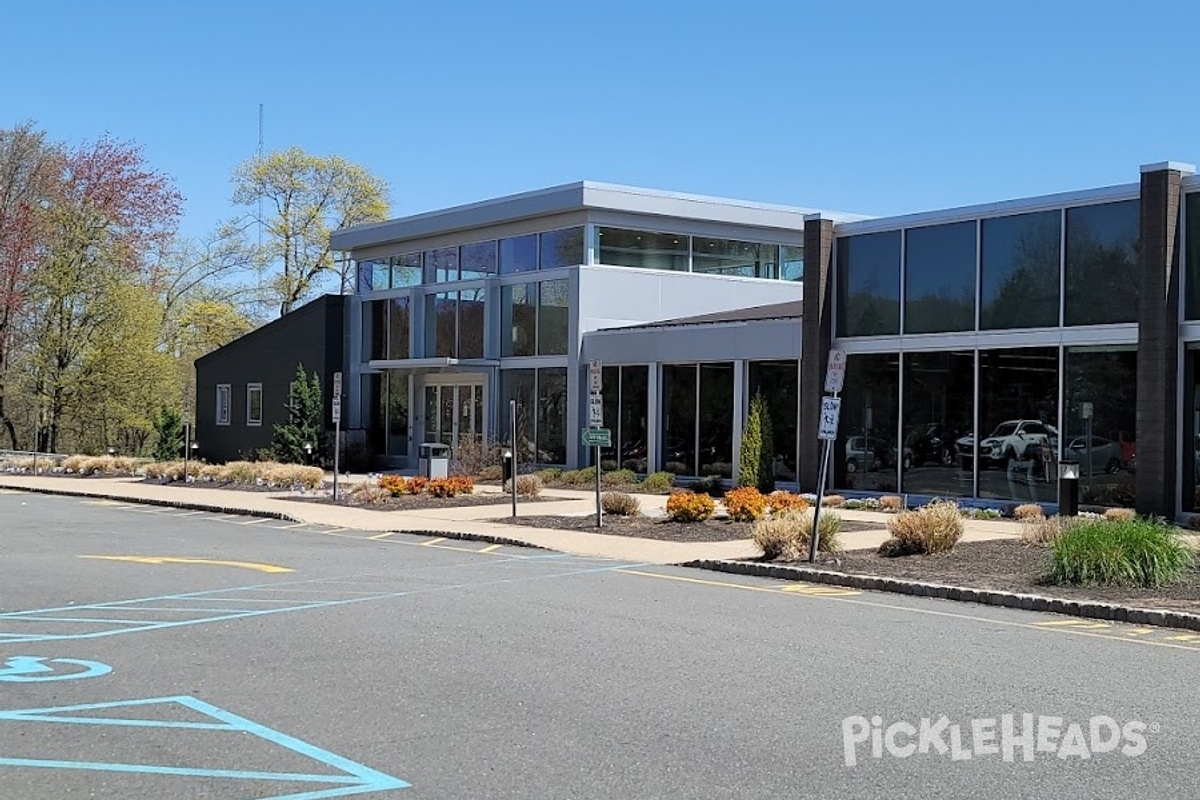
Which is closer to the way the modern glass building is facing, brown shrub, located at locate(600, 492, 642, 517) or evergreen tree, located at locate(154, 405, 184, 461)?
the brown shrub

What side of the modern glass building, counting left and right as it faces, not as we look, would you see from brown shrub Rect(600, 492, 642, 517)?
front

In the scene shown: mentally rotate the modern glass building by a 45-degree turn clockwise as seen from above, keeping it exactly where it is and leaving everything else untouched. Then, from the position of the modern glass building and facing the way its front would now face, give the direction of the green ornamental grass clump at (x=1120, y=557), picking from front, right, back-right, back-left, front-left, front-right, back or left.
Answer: left

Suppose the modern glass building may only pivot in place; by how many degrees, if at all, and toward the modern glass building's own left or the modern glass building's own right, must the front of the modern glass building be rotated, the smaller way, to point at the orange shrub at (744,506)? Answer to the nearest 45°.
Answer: approximately 45° to the modern glass building's own left

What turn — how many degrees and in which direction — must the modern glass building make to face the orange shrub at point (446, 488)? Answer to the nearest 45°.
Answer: approximately 45° to its right

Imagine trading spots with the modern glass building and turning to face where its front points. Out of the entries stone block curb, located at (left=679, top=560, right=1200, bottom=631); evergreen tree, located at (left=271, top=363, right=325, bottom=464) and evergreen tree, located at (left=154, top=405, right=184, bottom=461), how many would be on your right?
2

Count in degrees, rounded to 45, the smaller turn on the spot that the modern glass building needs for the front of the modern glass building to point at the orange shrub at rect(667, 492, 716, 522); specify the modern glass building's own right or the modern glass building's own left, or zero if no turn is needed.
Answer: approximately 45° to the modern glass building's own left

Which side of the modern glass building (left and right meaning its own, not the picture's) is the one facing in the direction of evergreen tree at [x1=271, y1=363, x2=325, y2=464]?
right

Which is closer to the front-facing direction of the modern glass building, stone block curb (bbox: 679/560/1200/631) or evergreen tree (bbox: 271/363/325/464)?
the stone block curb

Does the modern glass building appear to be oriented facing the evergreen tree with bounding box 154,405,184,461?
no

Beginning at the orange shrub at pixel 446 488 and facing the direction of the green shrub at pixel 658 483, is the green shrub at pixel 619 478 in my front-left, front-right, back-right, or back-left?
front-left

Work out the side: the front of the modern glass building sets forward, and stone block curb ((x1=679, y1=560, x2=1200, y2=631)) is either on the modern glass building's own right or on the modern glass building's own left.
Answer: on the modern glass building's own left

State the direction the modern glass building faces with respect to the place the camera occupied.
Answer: facing the viewer and to the left of the viewer
